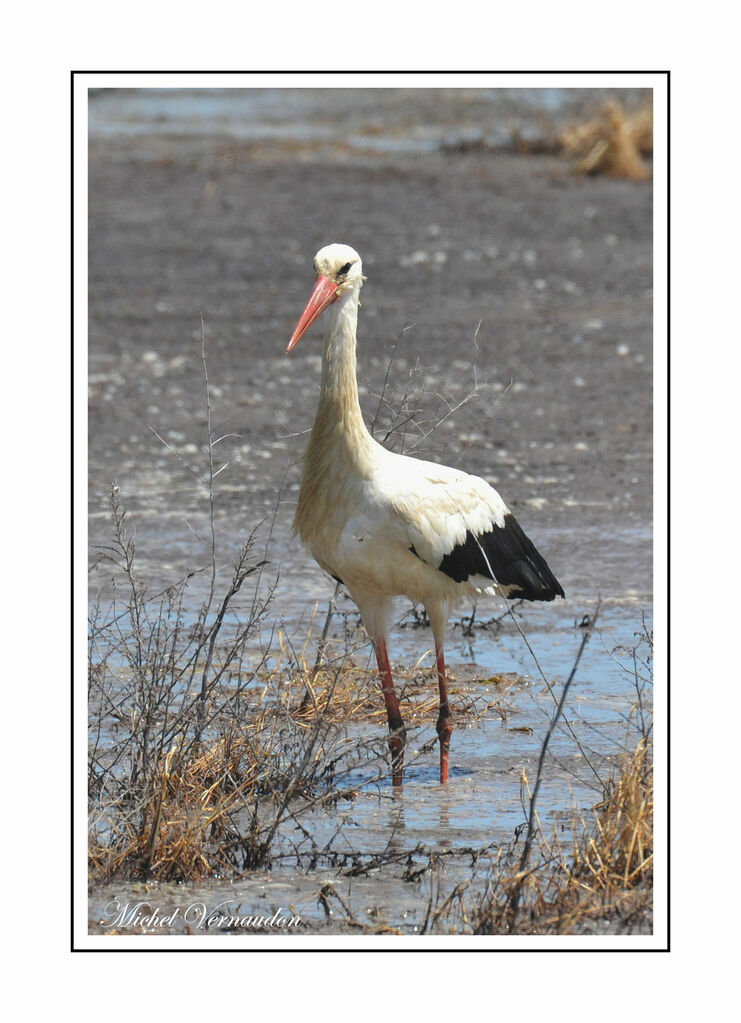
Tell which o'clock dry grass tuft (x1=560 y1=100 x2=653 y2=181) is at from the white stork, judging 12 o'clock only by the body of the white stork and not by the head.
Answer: The dry grass tuft is roughly at 5 o'clock from the white stork.

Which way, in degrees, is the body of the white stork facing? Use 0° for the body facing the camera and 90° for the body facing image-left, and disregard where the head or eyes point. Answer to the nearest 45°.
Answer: approximately 45°
